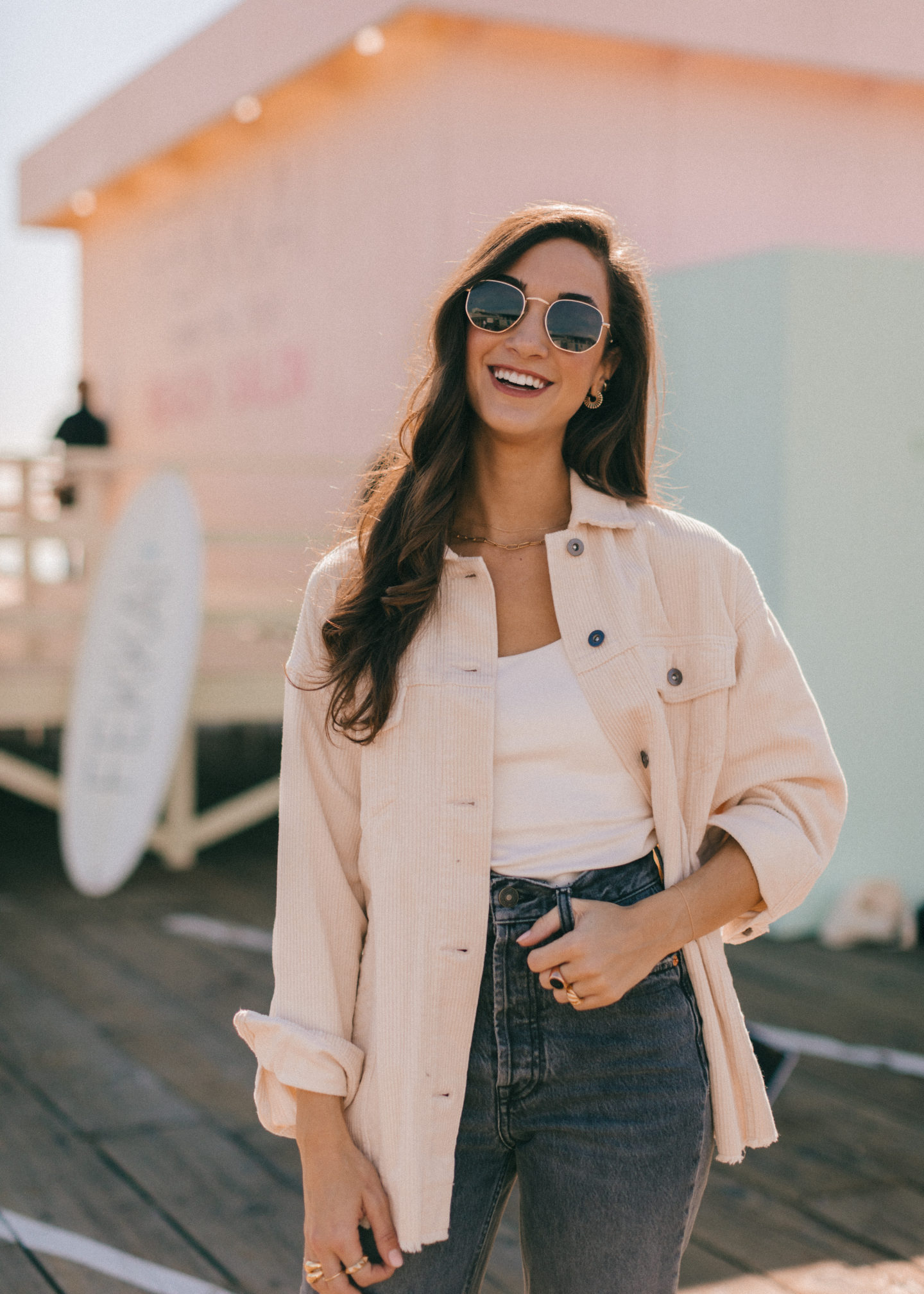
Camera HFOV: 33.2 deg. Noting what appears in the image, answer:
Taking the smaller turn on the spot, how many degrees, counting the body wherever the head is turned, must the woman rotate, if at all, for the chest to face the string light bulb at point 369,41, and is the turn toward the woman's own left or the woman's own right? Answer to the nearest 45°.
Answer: approximately 180°

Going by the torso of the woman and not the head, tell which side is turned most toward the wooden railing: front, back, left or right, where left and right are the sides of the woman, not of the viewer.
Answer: back

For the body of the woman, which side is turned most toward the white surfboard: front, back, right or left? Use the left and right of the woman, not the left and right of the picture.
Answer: back

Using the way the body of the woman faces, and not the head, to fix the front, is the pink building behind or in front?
behind

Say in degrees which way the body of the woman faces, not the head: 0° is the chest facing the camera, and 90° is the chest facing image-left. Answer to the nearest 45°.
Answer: approximately 0°
